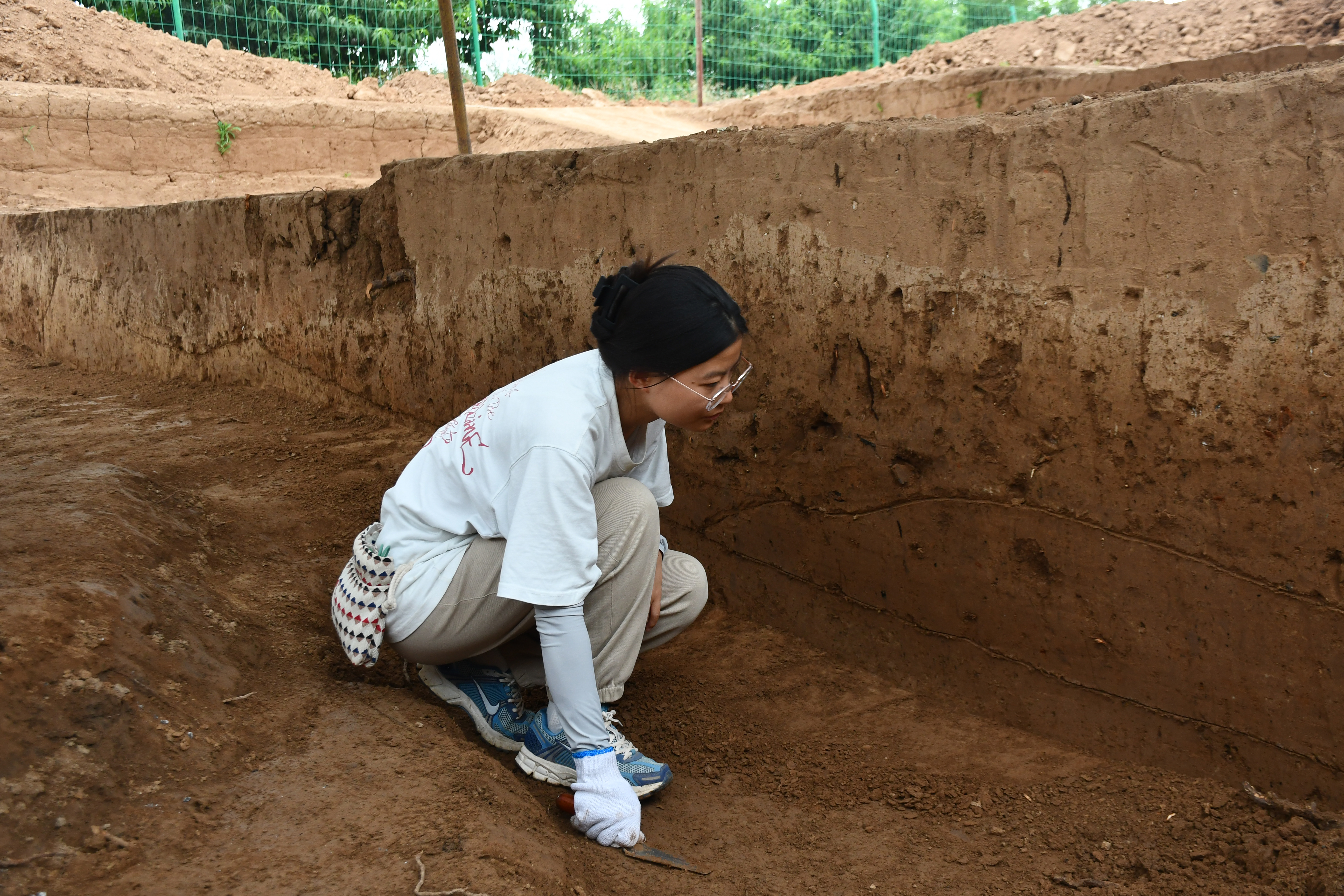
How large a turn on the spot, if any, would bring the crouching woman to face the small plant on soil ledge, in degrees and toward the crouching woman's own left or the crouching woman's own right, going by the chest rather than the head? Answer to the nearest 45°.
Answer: approximately 90° to the crouching woman's own left

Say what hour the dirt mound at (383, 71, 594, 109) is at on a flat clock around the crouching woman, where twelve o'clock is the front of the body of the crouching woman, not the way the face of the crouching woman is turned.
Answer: The dirt mound is roughly at 9 o'clock from the crouching woman.

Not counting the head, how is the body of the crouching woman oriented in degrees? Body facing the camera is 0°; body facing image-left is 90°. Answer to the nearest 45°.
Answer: approximately 270°

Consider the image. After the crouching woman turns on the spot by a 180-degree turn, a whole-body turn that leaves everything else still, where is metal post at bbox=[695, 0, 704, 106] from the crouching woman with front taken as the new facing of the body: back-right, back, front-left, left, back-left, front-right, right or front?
right

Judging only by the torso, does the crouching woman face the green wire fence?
no

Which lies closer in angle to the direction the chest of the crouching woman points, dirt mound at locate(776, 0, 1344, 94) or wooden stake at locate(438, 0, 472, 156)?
the dirt mound

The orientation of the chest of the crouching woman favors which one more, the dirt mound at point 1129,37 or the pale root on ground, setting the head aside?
the dirt mound

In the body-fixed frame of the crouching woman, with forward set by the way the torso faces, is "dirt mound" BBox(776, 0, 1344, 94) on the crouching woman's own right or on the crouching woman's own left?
on the crouching woman's own left

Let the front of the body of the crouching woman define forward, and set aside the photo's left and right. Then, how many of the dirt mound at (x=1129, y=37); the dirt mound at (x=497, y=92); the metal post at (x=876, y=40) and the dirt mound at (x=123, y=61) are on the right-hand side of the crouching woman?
0

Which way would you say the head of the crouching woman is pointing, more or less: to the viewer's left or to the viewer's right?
to the viewer's right

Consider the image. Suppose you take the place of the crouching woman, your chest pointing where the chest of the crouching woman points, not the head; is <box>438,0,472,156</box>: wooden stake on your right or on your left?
on your left

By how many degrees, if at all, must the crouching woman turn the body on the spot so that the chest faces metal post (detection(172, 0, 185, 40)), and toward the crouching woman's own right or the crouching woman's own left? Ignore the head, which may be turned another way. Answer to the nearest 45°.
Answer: approximately 90° to the crouching woman's own left

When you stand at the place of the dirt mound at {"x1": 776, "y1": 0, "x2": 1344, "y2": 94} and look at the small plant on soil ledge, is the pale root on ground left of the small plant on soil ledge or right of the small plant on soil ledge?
left

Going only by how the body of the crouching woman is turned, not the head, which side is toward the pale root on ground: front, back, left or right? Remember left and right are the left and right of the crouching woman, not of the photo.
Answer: right

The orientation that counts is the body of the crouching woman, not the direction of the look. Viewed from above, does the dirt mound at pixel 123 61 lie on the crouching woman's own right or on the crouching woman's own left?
on the crouching woman's own left
